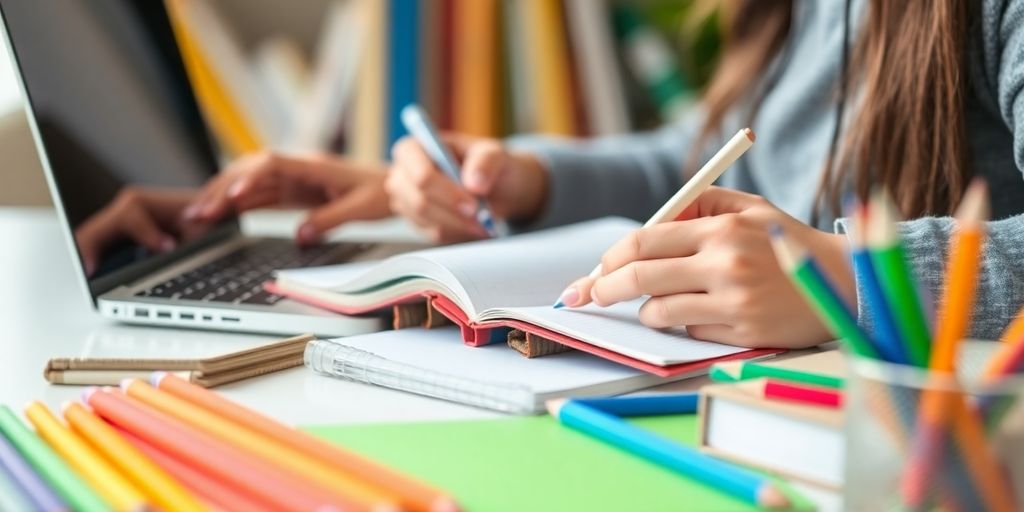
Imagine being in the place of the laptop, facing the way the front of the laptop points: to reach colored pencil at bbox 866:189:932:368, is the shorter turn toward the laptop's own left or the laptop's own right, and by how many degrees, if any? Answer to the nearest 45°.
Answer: approximately 45° to the laptop's own right

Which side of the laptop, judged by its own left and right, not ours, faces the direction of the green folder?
right

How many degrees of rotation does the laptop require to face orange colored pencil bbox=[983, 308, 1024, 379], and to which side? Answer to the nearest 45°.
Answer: approximately 45° to its right

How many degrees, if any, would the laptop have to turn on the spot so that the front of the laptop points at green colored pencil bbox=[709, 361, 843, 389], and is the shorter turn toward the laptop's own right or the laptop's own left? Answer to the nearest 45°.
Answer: approximately 45° to the laptop's own right

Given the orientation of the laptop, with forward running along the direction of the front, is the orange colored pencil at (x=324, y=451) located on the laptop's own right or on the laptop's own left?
on the laptop's own right

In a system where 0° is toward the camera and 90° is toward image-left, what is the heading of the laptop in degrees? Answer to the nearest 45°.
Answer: approximately 270°

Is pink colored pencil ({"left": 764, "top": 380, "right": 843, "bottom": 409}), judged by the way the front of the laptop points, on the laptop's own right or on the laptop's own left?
on the laptop's own right
